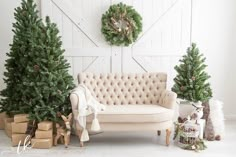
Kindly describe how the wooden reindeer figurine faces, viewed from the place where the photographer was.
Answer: facing the viewer and to the right of the viewer

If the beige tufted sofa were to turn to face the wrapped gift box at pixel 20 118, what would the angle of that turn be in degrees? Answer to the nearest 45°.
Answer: approximately 90° to its right

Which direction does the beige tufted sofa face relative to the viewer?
toward the camera

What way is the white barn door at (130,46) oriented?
toward the camera

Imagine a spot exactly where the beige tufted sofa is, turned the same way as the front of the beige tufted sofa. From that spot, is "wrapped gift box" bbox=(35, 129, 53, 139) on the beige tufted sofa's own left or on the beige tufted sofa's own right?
on the beige tufted sofa's own right

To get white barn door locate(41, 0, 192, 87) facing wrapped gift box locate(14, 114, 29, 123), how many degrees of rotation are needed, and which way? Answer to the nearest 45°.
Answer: approximately 45° to its right
